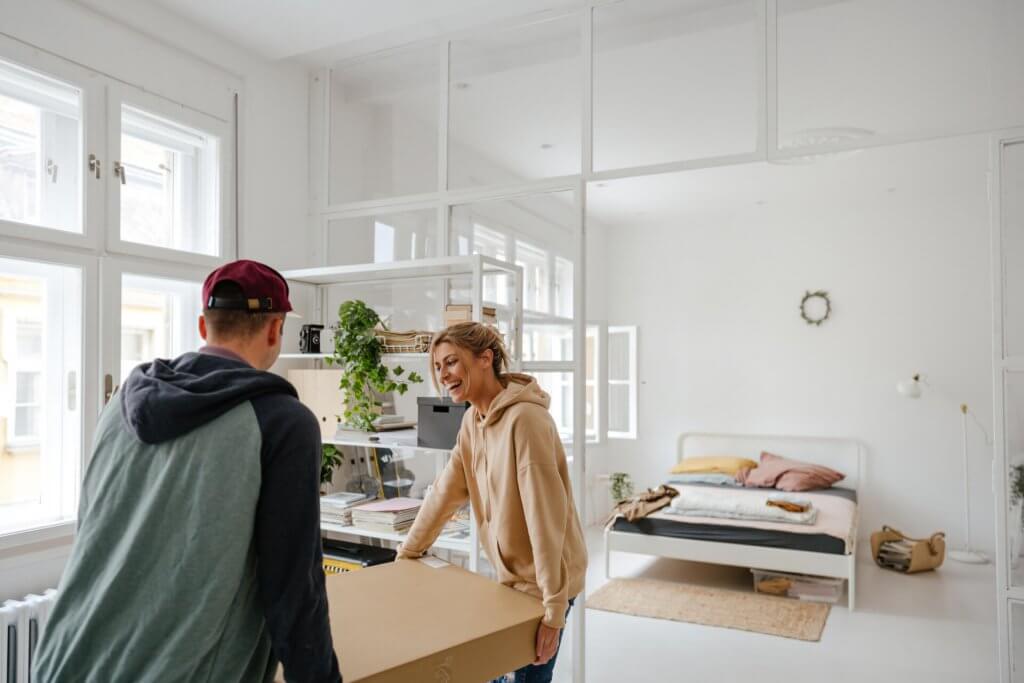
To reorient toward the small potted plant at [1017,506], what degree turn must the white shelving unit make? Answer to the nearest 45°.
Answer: approximately 90° to its left

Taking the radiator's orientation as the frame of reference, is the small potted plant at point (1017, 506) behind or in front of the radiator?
in front

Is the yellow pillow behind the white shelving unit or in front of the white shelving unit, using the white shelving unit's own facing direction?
behind

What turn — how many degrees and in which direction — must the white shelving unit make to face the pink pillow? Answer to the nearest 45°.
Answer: approximately 180°

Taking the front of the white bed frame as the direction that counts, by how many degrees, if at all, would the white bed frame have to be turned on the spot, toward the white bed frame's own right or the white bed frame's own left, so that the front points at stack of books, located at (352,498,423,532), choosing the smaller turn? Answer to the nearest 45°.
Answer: approximately 45° to the white bed frame's own right

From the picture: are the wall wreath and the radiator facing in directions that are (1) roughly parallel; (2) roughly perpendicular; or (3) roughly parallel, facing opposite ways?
roughly perpendicular

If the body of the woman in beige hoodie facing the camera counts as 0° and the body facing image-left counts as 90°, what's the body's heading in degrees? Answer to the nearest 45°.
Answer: approximately 45°

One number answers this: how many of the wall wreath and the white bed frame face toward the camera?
2

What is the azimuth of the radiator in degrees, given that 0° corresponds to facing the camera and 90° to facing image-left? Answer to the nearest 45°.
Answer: approximately 315°

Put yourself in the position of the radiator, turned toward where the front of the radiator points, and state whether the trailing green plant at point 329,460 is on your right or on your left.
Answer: on your left

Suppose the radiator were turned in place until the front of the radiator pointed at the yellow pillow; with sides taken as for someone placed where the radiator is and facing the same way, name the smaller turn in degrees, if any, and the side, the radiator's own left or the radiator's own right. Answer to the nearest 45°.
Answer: approximately 45° to the radiator's own left

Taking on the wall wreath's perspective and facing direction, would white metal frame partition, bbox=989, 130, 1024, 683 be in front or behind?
in front

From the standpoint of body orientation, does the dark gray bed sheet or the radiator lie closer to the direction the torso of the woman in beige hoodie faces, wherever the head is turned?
the radiator

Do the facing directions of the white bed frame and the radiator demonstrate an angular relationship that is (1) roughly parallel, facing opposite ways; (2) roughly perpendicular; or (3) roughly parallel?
roughly perpendicular

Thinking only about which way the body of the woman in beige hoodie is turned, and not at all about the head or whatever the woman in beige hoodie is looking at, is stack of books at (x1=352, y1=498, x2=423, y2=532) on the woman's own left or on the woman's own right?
on the woman's own right

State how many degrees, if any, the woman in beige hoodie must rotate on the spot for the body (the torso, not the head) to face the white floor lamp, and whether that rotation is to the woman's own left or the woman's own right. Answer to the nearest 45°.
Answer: approximately 180°
